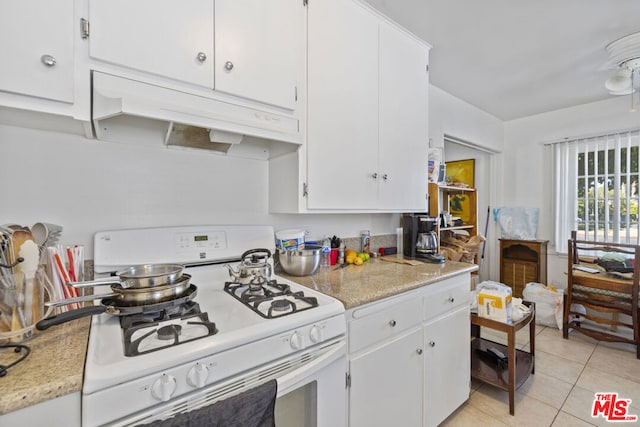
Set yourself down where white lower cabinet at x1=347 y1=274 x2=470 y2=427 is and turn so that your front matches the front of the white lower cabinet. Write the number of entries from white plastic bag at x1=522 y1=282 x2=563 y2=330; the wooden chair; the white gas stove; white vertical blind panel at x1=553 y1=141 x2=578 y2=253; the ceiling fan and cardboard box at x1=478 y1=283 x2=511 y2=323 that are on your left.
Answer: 5

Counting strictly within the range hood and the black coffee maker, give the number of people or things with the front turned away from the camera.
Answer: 0

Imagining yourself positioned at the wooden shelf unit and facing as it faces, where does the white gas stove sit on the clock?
The white gas stove is roughly at 2 o'clock from the wooden shelf unit.

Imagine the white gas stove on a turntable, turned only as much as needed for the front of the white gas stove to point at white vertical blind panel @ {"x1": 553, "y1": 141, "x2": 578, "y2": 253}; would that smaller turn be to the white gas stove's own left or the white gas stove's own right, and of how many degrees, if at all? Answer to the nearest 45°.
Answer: approximately 45° to the white gas stove's own left

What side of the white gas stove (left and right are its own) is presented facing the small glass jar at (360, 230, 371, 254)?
left

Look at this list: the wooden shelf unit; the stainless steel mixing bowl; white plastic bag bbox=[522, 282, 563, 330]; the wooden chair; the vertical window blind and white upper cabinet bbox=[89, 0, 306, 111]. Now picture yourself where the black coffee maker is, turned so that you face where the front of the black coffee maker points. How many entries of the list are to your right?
2

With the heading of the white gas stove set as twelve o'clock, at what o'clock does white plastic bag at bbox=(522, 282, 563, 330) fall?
The white plastic bag is roughly at 10 o'clock from the white gas stove.

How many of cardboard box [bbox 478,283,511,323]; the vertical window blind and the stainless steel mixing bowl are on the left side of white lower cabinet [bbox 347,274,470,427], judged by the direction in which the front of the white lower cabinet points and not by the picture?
2

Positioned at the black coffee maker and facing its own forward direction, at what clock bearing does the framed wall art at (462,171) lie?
The framed wall art is roughly at 8 o'clock from the black coffee maker.

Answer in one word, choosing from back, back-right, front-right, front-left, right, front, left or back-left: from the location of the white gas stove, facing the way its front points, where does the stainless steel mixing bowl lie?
left

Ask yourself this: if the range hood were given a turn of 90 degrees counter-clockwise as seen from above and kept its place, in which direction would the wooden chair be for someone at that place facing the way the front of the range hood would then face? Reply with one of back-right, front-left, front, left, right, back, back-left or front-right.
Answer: front-right

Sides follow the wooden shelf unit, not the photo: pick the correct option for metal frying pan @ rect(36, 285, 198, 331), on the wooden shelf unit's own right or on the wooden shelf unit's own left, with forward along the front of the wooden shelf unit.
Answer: on the wooden shelf unit's own right
